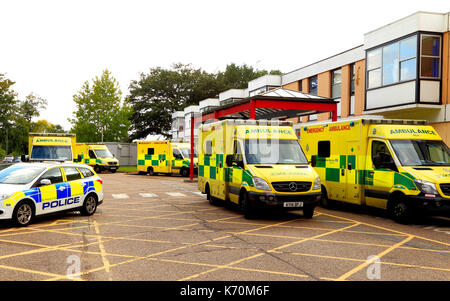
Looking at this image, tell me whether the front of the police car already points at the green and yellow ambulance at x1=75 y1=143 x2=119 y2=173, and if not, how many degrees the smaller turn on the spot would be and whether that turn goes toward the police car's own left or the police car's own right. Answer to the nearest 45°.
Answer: approximately 135° to the police car's own right

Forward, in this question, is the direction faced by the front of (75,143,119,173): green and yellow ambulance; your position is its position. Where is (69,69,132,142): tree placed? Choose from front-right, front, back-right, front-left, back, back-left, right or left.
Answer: back-left

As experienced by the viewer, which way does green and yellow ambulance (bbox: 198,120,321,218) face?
facing the viewer and to the right of the viewer

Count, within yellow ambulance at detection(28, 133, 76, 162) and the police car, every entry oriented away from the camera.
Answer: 0

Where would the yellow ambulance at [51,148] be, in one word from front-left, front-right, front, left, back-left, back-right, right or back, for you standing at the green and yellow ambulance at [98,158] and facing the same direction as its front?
front-right

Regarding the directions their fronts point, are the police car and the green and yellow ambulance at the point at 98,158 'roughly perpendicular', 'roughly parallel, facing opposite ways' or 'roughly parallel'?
roughly perpendicular

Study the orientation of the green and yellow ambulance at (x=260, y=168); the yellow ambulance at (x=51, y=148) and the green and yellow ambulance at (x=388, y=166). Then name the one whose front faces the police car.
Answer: the yellow ambulance

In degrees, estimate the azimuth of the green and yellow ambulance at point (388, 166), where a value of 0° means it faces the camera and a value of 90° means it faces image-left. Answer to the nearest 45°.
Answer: approximately 315°

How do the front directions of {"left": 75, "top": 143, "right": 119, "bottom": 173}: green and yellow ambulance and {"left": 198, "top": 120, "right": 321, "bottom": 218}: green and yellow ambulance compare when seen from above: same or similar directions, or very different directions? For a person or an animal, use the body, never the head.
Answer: same or similar directions

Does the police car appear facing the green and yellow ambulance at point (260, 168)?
no

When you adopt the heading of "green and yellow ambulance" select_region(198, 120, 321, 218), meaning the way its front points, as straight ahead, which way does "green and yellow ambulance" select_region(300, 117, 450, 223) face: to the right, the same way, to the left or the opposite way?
the same way

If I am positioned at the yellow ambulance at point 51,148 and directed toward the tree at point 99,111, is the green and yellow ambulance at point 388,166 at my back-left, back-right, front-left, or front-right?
back-right

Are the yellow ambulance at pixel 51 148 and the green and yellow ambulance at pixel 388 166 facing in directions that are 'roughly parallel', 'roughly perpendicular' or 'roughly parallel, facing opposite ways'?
roughly parallel

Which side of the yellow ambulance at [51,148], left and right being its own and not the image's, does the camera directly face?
front

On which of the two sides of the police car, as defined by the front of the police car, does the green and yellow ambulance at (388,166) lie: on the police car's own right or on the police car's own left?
on the police car's own left

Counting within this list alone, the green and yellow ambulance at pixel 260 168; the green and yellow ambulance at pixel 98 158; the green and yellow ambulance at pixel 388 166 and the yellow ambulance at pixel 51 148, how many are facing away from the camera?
0

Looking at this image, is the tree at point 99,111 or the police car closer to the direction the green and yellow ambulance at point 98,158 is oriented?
the police car

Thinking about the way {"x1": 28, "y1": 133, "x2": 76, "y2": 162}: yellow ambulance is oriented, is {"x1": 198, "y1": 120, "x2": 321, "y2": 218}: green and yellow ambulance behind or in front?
in front
